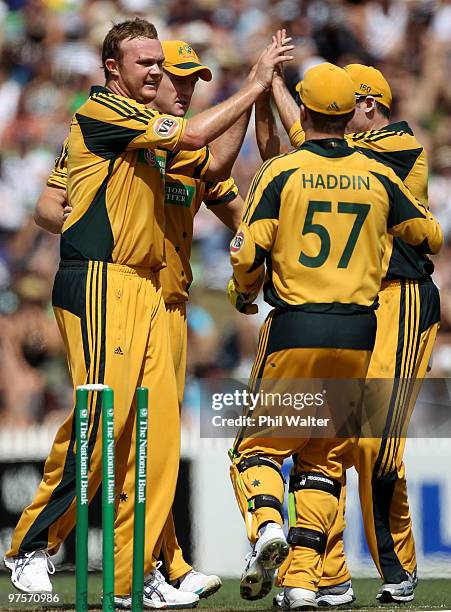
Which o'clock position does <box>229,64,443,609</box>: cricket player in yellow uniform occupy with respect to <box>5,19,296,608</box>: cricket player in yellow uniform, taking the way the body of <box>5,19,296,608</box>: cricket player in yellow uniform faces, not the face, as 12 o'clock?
<box>229,64,443,609</box>: cricket player in yellow uniform is roughly at 11 o'clock from <box>5,19,296,608</box>: cricket player in yellow uniform.

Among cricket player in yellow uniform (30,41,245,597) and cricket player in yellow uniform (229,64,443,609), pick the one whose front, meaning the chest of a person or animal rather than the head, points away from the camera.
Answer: cricket player in yellow uniform (229,64,443,609)

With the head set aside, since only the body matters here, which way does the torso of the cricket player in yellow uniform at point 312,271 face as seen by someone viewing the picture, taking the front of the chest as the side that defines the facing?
away from the camera

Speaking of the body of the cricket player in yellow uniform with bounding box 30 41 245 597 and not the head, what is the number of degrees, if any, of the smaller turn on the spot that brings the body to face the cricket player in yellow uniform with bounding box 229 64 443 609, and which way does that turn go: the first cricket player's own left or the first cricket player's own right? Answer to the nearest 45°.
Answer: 0° — they already face them

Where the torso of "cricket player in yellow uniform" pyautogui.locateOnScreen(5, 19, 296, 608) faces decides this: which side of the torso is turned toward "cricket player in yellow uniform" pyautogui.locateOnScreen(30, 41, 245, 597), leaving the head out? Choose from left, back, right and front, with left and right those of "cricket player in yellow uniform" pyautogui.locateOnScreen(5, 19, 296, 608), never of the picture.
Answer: left

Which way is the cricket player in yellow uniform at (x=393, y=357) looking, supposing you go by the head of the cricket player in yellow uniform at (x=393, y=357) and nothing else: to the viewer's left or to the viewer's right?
to the viewer's left

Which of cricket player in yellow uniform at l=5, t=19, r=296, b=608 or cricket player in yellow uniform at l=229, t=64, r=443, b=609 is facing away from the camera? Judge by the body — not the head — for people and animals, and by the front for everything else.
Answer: cricket player in yellow uniform at l=229, t=64, r=443, b=609

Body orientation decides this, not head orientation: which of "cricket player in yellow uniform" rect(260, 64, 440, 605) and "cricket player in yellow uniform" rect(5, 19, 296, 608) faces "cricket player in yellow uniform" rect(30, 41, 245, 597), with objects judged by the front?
"cricket player in yellow uniform" rect(260, 64, 440, 605)
